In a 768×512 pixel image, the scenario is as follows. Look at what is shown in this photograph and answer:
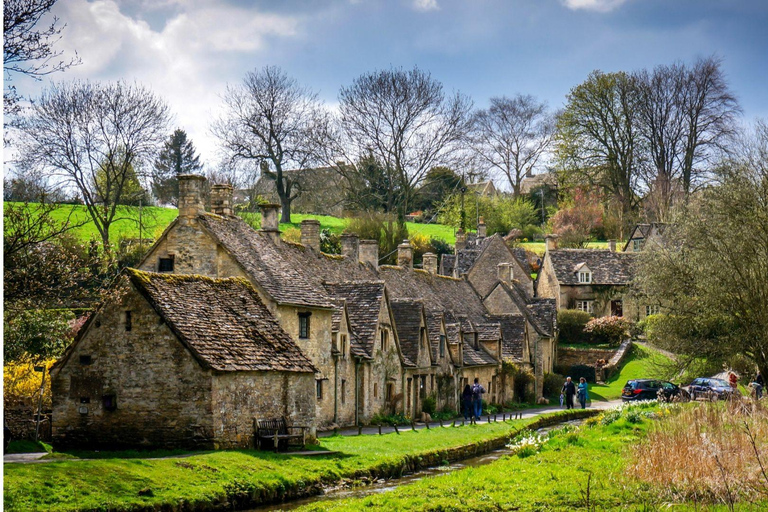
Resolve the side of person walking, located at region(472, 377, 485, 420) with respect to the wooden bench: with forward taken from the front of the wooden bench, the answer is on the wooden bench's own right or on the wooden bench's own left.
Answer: on the wooden bench's own left

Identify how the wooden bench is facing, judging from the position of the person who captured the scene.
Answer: facing the viewer and to the right of the viewer

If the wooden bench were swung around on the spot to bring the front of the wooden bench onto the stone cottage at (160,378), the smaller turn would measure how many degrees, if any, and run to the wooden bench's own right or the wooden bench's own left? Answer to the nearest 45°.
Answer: approximately 135° to the wooden bench's own right

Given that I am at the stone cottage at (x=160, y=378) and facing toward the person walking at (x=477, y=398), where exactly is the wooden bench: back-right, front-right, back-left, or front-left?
front-right
